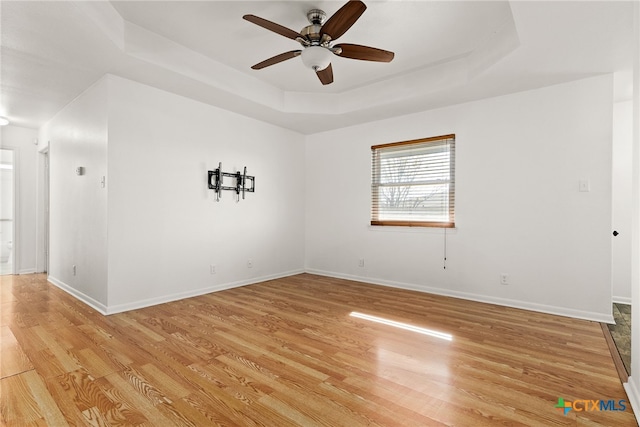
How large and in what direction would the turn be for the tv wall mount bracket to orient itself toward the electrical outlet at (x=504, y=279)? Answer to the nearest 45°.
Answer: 0° — it already faces it

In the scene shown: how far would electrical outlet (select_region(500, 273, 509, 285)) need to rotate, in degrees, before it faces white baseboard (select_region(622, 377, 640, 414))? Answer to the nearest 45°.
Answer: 0° — it already faces it

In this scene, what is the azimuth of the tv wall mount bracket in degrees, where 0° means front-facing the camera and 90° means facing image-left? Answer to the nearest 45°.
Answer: approximately 315°

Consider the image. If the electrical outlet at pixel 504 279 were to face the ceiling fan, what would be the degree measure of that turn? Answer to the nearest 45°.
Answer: approximately 45° to its right

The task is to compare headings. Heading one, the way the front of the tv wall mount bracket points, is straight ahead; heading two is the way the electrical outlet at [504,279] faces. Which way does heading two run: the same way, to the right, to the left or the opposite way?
to the right

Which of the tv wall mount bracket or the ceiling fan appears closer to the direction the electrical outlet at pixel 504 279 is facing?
the ceiling fan

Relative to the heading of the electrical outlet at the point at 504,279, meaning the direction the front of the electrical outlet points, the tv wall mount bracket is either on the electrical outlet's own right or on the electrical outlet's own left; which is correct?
on the electrical outlet's own right

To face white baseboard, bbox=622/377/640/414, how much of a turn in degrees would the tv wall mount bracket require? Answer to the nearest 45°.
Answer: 0° — it already faces it
